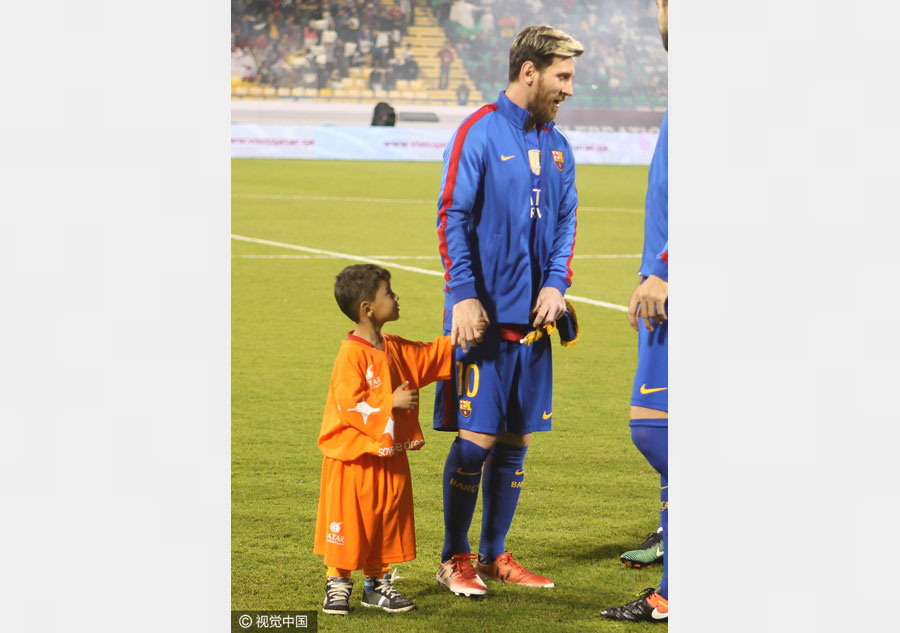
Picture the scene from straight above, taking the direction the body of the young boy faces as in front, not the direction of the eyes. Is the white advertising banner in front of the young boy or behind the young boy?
behind

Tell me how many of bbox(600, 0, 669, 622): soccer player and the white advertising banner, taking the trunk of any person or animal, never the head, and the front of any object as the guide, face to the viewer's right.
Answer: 0

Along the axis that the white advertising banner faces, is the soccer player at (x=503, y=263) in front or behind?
in front

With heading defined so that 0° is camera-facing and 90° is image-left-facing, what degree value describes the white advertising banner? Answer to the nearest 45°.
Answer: approximately 0°

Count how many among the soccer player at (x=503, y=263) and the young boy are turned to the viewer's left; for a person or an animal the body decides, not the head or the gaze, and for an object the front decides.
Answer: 0

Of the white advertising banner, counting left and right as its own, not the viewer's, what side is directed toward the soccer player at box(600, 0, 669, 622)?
front

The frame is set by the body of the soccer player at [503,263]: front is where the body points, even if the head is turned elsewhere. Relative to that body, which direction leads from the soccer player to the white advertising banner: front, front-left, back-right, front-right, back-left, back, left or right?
back-left

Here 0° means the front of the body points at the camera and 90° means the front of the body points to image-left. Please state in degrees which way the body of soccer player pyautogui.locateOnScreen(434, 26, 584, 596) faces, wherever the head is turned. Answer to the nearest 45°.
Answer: approximately 315°

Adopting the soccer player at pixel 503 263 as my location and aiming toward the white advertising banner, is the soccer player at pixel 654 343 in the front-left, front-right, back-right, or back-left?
back-right

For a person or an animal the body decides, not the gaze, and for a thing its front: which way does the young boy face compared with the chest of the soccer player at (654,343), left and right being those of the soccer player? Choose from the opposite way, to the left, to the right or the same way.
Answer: to the left

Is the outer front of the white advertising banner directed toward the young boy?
yes
